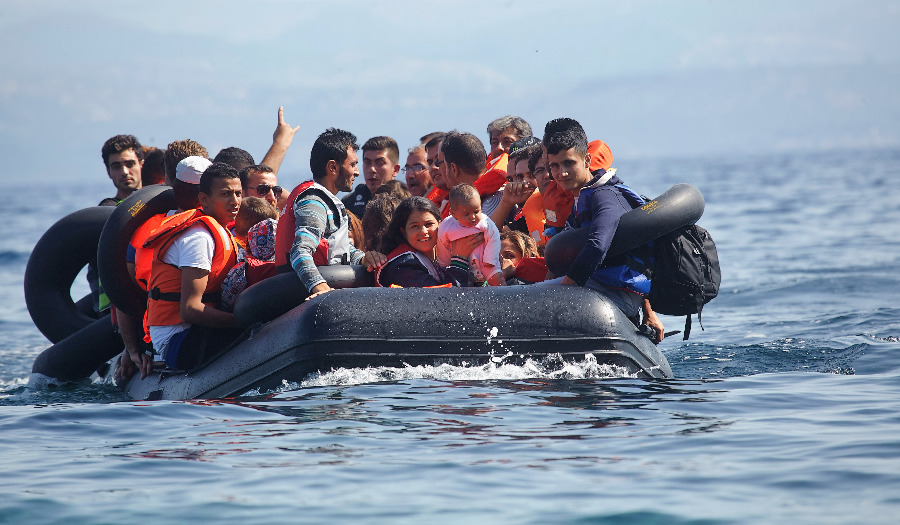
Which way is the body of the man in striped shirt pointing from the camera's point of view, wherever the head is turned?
to the viewer's right

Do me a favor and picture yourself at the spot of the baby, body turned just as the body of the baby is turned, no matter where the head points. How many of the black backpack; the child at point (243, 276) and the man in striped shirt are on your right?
2

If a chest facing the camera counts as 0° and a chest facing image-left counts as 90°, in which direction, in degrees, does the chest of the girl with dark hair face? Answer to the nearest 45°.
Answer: approximately 315°

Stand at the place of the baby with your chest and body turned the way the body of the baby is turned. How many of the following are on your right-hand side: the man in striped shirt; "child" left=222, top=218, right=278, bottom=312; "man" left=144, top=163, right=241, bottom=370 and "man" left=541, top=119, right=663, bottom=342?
3

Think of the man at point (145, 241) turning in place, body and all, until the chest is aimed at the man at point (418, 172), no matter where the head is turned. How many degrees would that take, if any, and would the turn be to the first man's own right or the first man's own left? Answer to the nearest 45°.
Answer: approximately 45° to the first man's own left

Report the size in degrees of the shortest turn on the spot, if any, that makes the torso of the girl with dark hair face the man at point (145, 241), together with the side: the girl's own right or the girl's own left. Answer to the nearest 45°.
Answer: approximately 135° to the girl's own right

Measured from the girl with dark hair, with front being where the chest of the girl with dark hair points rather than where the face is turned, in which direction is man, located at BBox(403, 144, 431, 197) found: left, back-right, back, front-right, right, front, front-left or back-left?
back-left

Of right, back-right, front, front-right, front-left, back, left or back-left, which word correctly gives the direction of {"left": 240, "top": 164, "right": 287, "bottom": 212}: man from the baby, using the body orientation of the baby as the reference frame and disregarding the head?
back-right

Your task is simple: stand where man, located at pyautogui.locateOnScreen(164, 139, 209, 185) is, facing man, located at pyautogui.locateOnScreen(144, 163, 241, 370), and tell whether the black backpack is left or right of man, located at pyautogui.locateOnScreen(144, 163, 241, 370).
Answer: left
